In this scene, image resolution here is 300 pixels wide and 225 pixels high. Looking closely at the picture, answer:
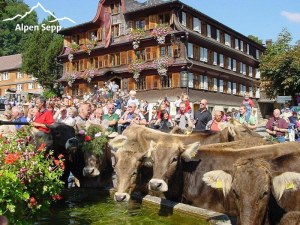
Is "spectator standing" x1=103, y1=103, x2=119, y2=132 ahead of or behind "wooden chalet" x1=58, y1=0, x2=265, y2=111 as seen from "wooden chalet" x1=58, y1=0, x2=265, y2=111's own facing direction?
ahead

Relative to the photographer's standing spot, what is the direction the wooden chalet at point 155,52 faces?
facing the viewer and to the left of the viewer

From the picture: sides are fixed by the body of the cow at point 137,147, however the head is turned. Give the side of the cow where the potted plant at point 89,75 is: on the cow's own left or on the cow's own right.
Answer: on the cow's own right

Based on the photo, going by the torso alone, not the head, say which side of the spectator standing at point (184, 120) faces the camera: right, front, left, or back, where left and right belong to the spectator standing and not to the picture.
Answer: front

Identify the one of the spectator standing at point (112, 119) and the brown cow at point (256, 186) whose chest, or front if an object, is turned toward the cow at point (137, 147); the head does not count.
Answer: the spectator standing

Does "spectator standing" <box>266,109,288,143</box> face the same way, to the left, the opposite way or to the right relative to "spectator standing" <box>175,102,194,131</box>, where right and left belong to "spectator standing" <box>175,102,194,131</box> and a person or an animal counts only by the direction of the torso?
the same way

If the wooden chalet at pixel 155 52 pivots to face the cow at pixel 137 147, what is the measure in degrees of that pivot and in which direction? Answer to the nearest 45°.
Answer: approximately 45° to its left

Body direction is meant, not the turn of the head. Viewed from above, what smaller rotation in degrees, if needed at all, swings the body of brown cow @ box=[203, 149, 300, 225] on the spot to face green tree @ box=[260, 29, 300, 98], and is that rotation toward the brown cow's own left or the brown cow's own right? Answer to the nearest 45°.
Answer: approximately 135° to the brown cow's own right

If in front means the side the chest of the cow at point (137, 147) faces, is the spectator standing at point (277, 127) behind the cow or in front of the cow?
behind

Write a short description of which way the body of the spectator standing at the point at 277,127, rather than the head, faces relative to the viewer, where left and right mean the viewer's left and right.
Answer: facing the viewer

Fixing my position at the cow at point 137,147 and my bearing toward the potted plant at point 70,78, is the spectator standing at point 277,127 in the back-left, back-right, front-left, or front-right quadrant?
front-right

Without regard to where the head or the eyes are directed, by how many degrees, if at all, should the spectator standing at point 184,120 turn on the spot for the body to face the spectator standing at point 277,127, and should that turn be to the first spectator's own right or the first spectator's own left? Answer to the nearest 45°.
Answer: approximately 90° to the first spectator's own left

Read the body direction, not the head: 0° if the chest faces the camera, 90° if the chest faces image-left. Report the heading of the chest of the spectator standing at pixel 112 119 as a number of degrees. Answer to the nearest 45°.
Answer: approximately 0°

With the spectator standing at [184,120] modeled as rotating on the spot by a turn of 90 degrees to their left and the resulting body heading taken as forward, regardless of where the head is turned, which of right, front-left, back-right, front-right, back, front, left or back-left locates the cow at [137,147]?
right

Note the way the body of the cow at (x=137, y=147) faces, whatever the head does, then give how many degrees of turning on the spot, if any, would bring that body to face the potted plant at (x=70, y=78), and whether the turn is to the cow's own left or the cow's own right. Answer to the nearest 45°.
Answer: approximately 135° to the cow's own right

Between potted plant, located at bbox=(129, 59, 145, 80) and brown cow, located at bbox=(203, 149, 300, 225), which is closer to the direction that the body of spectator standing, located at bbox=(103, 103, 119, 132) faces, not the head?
the brown cow

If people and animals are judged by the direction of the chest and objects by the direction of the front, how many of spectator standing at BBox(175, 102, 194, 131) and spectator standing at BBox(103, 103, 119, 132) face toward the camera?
2
